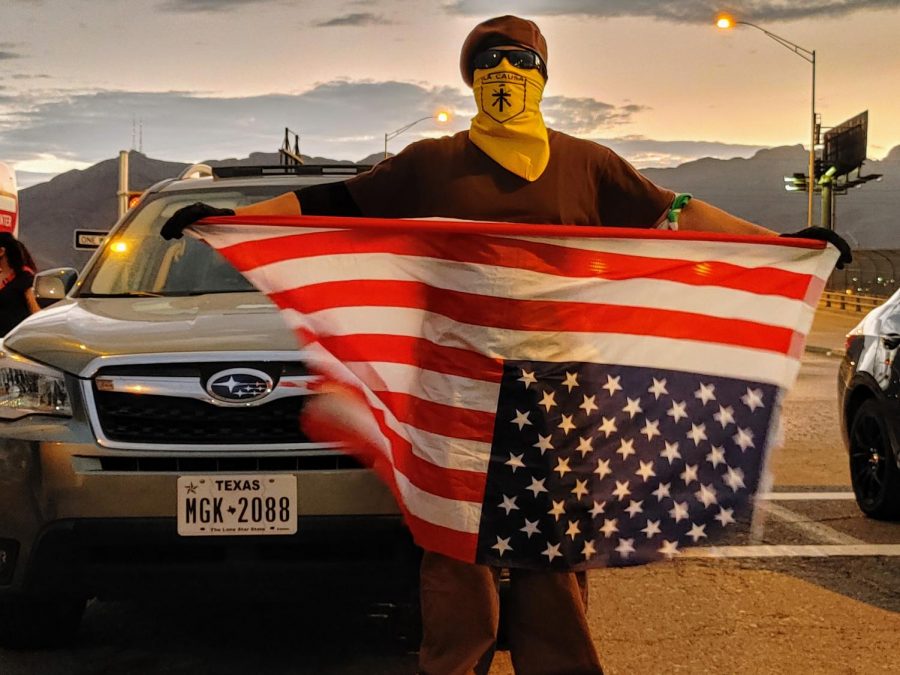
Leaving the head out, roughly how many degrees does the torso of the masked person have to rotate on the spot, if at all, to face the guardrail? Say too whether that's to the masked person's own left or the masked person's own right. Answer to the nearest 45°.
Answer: approximately 180°

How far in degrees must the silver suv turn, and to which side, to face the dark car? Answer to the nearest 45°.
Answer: approximately 135° to its left

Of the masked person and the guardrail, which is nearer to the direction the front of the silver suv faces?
the masked person

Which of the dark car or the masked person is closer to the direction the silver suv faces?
the masked person

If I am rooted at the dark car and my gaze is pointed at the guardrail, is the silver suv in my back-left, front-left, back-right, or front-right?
back-left

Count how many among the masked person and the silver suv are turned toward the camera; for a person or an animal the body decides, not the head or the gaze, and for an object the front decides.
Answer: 2

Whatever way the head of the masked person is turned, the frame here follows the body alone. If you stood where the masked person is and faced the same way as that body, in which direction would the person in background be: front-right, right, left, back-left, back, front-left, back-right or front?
back-right

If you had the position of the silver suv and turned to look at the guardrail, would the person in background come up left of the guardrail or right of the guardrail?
left

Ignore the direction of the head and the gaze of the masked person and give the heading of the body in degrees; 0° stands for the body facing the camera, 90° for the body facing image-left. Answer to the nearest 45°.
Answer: approximately 0°
